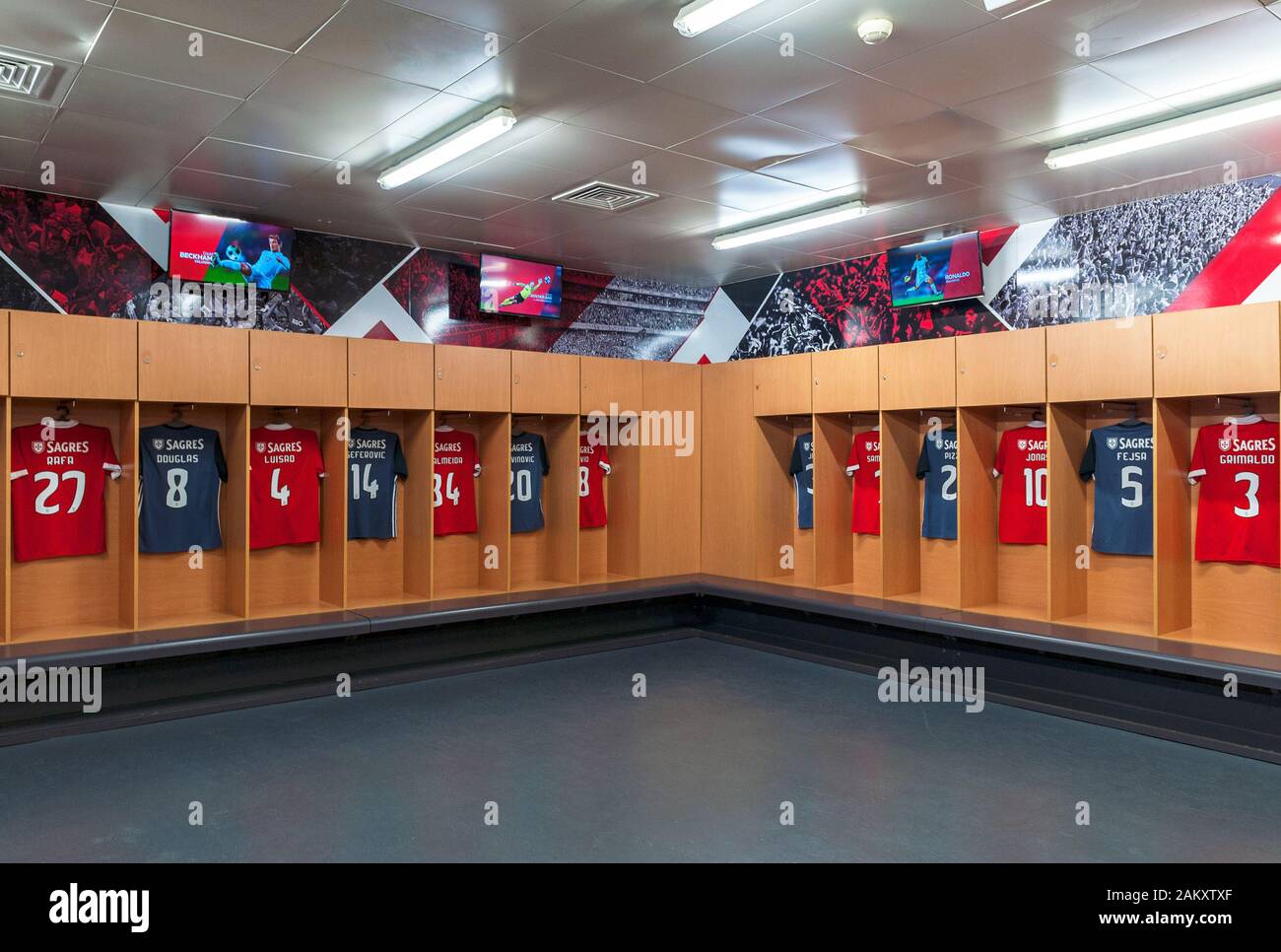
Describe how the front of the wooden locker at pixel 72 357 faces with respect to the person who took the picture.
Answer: facing the viewer

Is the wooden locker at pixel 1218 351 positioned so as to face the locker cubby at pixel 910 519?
no

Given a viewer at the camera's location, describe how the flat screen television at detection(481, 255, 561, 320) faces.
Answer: facing the viewer and to the right of the viewer

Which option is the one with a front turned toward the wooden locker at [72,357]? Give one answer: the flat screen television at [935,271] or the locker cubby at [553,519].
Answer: the flat screen television

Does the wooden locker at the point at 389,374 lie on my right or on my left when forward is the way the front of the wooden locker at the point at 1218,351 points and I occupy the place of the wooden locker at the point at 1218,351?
on my right

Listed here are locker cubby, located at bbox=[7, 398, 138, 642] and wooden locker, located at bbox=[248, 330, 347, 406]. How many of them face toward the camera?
2

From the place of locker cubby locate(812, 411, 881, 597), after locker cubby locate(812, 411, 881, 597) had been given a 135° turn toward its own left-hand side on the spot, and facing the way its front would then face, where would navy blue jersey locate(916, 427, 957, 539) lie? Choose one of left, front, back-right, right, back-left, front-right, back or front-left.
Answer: front-right

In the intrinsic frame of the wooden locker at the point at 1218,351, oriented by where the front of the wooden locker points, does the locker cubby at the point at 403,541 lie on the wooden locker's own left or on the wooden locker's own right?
on the wooden locker's own right

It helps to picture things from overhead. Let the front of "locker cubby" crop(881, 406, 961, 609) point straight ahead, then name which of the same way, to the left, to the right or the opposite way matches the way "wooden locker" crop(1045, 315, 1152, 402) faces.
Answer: the same way

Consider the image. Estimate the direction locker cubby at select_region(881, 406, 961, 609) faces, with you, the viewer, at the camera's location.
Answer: facing the viewer and to the left of the viewer

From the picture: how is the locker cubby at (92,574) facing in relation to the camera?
toward the camera

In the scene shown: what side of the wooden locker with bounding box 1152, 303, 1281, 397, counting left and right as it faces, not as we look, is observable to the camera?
front

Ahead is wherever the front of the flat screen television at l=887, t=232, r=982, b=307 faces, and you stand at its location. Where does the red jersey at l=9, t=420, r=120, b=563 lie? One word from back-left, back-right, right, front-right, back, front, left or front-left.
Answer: front

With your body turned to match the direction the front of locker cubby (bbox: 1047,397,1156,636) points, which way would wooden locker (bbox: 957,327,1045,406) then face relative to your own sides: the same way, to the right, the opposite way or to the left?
the same way

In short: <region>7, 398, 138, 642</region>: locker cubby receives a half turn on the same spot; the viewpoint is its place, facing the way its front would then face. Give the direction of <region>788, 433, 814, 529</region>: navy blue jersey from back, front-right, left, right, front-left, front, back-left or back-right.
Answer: right
